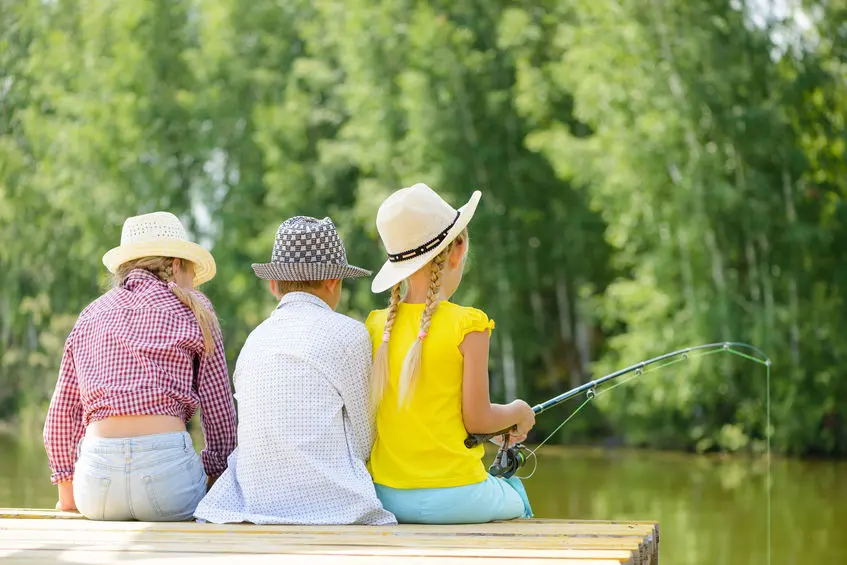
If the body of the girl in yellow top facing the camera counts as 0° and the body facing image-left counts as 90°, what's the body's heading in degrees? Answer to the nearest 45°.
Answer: approximately 225°

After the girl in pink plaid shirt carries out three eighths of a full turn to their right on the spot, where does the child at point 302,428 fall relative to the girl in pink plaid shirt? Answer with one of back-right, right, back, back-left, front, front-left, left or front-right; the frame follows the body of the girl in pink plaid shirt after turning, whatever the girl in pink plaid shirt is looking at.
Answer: front

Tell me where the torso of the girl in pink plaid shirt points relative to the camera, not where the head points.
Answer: away from the camera

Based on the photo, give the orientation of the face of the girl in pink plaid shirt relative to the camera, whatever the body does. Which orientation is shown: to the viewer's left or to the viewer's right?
to the viewer's right

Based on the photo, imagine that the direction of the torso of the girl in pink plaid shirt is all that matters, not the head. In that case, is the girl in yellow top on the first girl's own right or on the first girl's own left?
on the first girl's own right

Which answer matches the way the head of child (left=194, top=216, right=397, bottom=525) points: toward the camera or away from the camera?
away from the camera

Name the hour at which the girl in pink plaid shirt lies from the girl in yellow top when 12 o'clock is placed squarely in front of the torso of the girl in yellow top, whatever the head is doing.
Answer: The girl in pink plaid shirt is roughly at 8 o'clock from the girl in yellow top.

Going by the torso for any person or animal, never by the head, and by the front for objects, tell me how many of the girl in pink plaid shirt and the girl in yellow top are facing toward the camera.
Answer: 0
